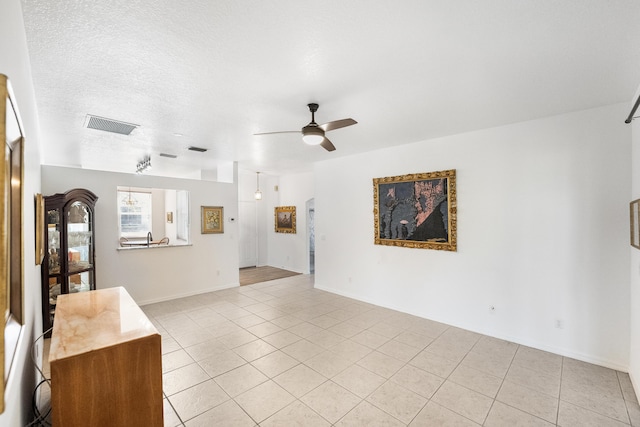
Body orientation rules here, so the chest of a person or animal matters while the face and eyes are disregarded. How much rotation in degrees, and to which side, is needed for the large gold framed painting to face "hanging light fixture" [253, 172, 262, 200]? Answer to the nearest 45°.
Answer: approximately 90° to its right

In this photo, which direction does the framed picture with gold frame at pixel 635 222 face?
to the viewer's left

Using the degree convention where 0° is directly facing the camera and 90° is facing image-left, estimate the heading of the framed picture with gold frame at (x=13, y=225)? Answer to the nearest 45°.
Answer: approximately 270°

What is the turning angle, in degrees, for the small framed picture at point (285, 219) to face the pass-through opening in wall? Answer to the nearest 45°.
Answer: approximately 45° to its right

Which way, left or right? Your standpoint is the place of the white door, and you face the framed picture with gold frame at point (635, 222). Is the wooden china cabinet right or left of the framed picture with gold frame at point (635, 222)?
right

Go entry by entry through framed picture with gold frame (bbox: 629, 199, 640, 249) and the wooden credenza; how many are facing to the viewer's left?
1

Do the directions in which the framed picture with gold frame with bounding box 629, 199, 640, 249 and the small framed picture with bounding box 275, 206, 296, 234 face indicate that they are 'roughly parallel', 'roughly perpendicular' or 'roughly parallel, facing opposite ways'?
roughly perpendicular
